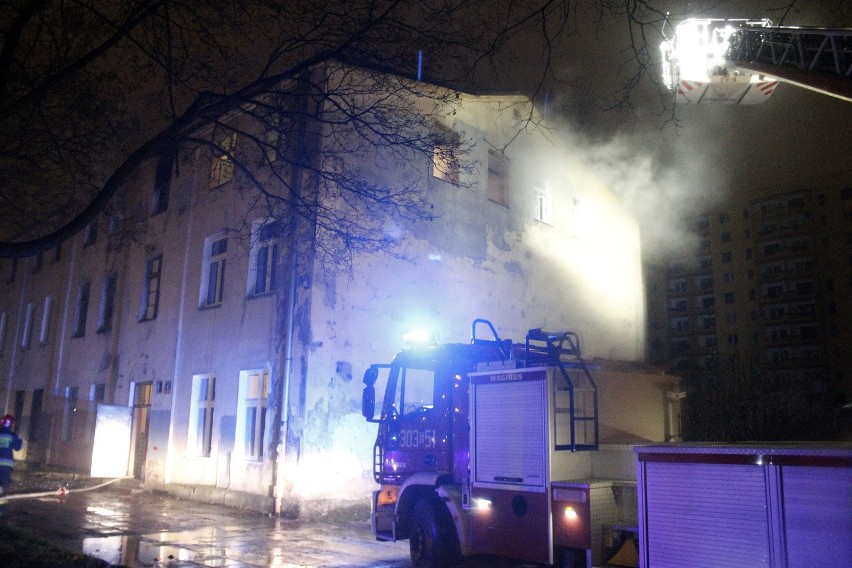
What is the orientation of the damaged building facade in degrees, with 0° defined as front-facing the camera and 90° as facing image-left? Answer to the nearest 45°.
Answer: approximately 45°

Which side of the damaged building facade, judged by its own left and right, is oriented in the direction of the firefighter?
front

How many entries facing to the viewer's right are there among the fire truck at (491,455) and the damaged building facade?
0

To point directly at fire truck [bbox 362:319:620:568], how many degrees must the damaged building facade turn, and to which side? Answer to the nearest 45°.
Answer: approximately 45° to its left

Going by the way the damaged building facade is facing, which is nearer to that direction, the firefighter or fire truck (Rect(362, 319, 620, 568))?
the firefighter

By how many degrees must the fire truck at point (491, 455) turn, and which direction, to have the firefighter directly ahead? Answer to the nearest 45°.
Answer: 0° — it already faces them

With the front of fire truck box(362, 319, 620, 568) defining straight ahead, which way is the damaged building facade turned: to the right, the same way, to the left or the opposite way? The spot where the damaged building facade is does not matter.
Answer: to the left
